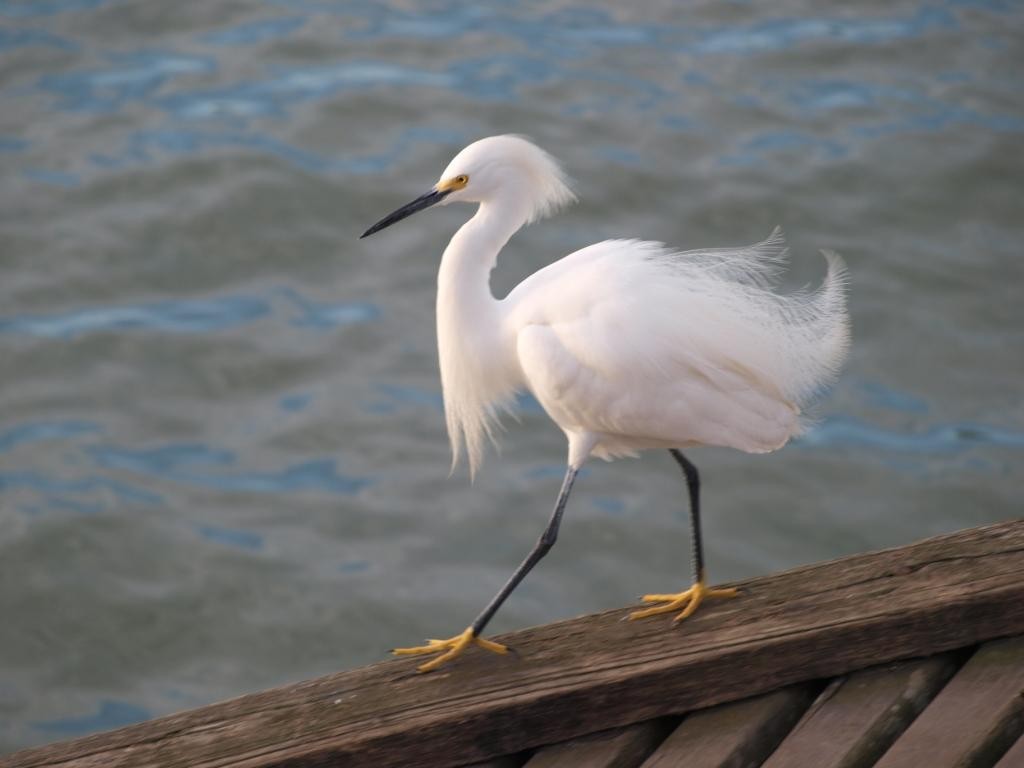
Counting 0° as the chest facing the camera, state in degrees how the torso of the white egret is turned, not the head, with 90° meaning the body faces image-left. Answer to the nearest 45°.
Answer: approximately 90°

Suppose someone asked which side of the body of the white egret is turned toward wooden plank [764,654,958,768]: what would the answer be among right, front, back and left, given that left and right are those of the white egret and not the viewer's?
left
